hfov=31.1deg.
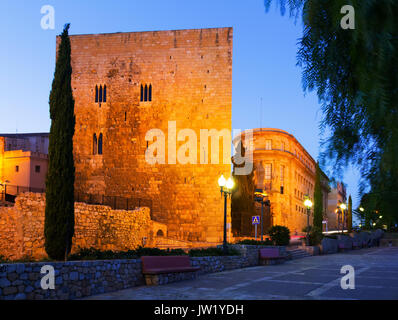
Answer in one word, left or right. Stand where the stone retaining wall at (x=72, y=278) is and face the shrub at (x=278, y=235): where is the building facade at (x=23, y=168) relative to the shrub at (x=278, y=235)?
left

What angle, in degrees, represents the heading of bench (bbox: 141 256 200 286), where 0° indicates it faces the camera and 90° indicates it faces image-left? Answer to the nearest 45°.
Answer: approximately 315°

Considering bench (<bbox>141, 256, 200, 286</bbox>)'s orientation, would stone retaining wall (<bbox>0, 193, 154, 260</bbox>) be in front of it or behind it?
behind

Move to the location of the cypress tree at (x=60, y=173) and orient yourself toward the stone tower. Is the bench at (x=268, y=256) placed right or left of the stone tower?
right

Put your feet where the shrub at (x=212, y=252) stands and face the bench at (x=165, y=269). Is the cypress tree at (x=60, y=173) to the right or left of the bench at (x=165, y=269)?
right

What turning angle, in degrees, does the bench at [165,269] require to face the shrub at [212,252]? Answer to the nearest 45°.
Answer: approximately 135° to its left

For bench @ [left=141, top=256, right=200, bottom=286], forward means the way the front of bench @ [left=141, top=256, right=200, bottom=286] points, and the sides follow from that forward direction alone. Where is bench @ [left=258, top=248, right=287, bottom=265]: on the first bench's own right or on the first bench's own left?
on the first bench's own left

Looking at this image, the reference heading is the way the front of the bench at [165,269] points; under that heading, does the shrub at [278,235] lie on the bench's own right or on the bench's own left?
on the bench's own left

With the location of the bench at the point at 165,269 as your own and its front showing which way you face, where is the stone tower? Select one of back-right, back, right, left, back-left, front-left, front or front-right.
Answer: back-left
